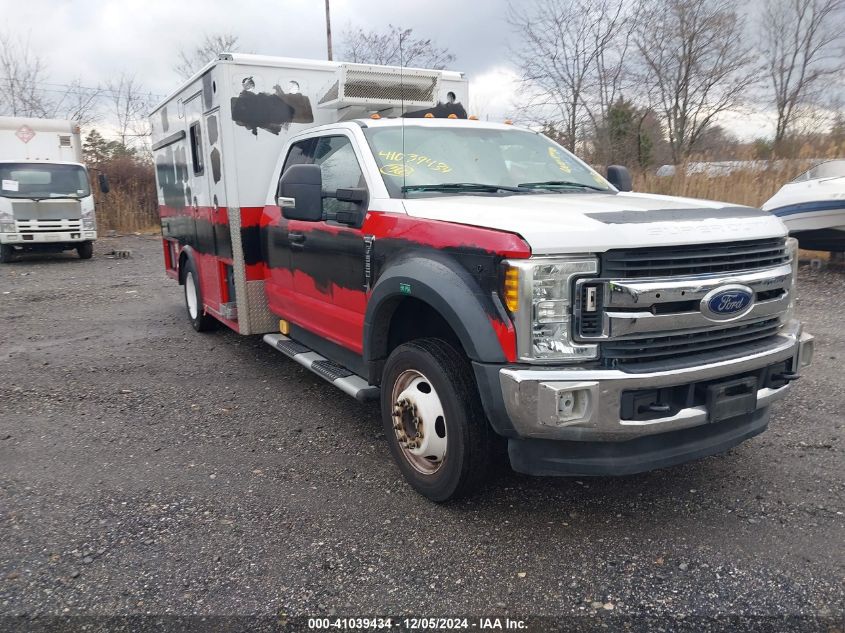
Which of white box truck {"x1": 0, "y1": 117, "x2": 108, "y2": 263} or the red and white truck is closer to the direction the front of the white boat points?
the white box truck

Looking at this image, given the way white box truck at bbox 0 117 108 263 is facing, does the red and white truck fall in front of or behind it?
in front

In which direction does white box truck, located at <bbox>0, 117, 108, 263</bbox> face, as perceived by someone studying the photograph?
facing the viewer

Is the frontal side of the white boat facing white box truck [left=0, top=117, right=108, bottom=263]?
yes

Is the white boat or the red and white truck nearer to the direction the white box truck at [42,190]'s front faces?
the red and white truck

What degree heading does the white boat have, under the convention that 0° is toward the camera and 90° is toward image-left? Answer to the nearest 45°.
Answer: approximately 90°

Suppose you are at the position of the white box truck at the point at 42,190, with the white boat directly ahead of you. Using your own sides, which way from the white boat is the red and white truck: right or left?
right

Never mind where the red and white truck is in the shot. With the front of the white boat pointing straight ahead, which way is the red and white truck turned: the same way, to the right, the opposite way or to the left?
the opposite way

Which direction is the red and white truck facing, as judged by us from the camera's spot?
facing the viewer and to the right of the viewer

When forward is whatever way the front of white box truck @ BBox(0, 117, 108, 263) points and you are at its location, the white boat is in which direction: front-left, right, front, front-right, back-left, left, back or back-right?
front-left

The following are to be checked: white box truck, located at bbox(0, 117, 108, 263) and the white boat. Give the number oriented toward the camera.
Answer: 1

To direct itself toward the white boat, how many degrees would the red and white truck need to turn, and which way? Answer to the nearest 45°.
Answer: approximately 90° to its left

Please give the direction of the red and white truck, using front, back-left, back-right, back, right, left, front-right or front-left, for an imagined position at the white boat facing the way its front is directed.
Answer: left

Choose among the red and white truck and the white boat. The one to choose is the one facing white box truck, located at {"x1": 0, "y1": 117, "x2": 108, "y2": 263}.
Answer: the white boat
